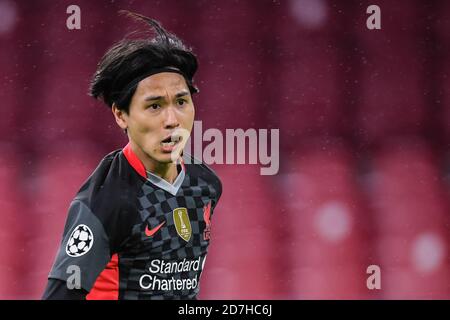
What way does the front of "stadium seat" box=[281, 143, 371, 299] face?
toward the camera

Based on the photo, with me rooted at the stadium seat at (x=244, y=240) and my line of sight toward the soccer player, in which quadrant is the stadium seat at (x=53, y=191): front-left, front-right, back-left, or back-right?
front-right

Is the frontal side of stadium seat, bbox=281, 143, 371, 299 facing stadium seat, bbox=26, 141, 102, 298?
no

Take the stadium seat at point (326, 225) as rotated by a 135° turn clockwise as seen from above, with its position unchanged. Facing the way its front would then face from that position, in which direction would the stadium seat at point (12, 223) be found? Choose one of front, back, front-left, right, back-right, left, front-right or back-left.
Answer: front-left

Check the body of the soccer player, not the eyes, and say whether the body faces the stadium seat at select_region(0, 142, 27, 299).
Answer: no

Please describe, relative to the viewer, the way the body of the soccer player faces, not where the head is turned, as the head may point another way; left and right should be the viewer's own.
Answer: facing the viewer and to the right of the viewer

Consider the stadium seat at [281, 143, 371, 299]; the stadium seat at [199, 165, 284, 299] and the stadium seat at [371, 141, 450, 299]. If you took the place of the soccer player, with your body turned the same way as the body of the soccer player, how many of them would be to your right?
0

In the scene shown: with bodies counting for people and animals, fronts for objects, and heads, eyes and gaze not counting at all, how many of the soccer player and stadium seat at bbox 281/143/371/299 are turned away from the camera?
0
